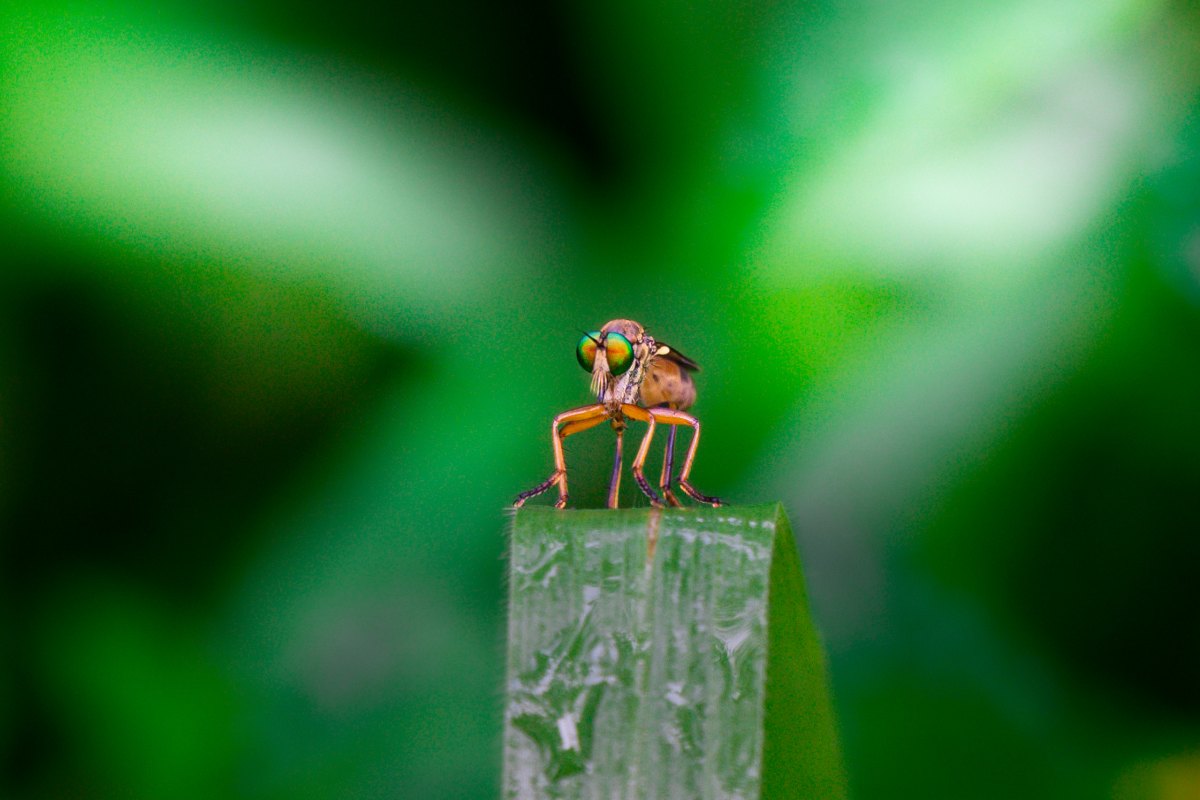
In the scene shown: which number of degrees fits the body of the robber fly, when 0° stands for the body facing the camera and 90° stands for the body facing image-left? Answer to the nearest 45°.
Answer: approximately 45°
